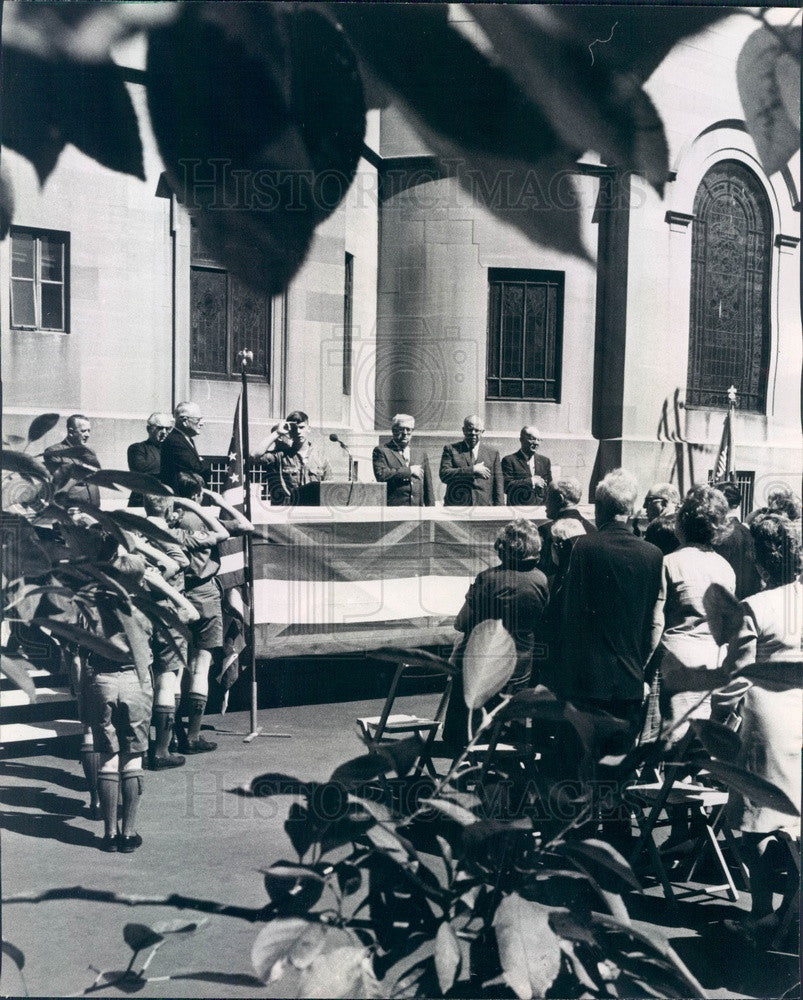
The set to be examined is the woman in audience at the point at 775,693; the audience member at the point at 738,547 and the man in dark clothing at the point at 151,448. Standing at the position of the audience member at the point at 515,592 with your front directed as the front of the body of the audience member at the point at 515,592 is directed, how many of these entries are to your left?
1

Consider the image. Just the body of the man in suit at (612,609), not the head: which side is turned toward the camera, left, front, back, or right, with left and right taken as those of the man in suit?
back

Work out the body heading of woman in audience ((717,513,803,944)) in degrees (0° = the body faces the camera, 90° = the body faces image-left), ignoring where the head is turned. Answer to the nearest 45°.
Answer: approximately 135°

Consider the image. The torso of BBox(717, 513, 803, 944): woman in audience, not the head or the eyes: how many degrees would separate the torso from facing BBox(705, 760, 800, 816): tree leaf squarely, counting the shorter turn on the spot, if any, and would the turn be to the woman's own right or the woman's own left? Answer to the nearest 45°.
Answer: approximately 135° to the woman's own left

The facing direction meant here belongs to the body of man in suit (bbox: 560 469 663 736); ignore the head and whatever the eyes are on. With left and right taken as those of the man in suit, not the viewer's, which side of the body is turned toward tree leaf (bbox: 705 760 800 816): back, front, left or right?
back

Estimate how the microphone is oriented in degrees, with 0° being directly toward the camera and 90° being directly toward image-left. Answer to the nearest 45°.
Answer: approximately 90°

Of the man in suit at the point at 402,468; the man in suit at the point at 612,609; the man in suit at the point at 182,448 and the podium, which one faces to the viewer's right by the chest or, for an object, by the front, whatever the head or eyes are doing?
the man in suit at the point at 182,448

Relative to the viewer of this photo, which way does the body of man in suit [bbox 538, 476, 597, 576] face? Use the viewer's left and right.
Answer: facing away from the viewer and to the left of the viewer

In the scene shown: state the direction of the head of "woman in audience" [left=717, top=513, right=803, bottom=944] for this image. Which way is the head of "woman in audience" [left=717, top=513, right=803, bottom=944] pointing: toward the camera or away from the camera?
away from the camera

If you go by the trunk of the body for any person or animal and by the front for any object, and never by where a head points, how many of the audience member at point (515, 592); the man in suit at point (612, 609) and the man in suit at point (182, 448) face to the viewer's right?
1

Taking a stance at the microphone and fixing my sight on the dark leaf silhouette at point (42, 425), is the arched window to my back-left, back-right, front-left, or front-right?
back-left

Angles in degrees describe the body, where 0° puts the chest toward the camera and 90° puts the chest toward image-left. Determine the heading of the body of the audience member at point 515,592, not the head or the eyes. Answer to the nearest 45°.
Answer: approximately 180°
